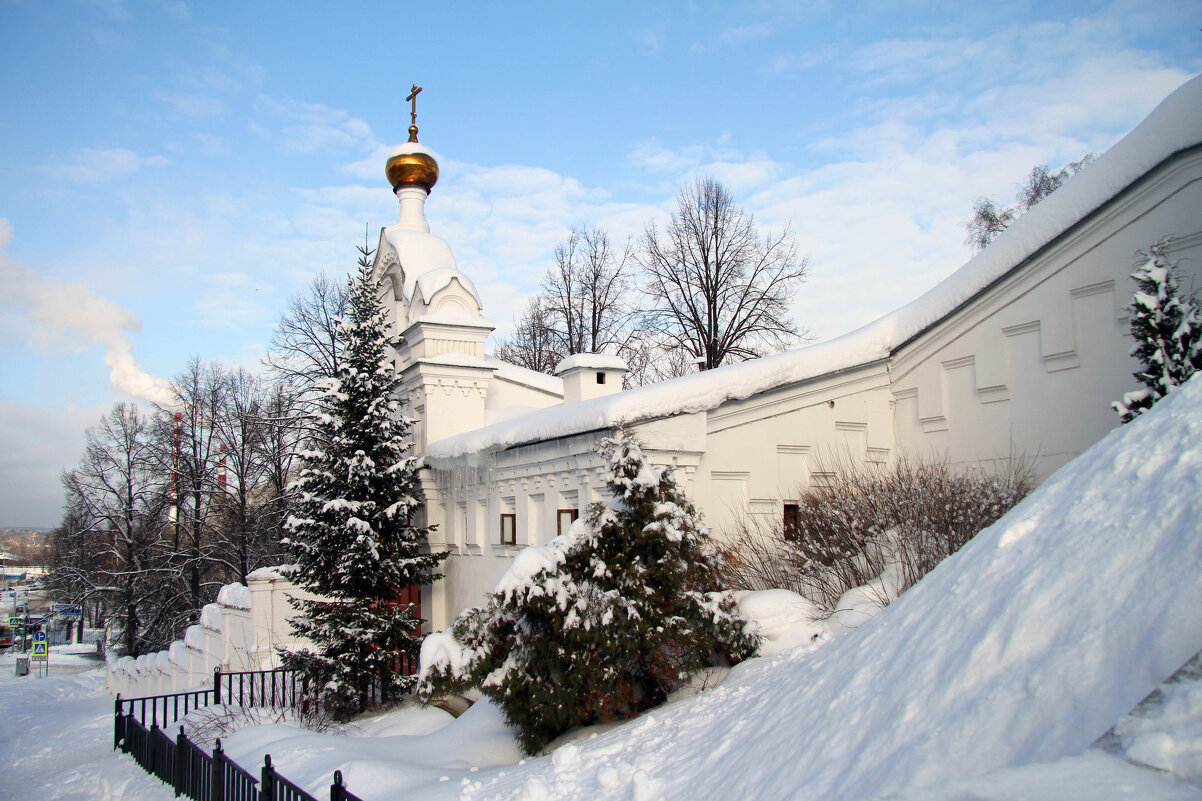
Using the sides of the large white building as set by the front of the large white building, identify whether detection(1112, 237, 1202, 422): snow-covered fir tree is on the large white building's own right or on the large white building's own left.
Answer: on the large white building's own left

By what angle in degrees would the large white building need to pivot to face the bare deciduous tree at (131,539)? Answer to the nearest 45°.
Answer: approximately 45° to its right

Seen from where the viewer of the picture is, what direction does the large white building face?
facing to the left of the viewer

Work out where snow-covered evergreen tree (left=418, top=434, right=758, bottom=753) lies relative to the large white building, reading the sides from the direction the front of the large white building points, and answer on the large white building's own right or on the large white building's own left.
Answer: on the large white building's own left

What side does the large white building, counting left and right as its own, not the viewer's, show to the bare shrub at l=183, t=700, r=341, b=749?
front

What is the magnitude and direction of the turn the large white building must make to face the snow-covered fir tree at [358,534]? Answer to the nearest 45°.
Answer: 0° — it already faces it

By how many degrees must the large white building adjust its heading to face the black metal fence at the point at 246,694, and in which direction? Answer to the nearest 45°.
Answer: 0° — it already faces it

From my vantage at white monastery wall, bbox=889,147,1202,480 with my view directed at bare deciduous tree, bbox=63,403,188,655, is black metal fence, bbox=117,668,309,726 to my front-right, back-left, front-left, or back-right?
front-left

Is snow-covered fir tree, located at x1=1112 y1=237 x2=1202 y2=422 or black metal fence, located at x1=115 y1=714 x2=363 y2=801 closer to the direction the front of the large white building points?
the black metal fence

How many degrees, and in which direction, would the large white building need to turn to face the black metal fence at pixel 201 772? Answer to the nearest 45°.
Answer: approximately 45° to its left

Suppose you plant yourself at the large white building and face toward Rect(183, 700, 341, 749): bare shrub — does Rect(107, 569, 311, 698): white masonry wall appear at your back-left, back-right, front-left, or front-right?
front-right

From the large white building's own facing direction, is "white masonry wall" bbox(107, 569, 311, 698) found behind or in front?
in front
